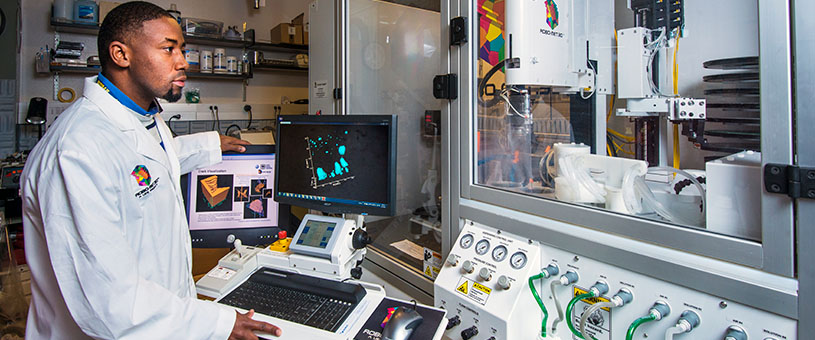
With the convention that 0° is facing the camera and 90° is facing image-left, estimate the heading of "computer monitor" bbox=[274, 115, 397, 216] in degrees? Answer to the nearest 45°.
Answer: approximately 45°

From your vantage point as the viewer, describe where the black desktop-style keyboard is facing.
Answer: facing the viewer and to the left of the viewer

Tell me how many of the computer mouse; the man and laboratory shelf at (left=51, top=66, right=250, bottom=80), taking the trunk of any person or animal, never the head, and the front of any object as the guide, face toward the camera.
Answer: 1

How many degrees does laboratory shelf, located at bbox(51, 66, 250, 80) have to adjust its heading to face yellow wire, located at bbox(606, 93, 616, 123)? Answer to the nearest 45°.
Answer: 0° — it already faces it

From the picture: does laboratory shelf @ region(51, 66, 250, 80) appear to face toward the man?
yes

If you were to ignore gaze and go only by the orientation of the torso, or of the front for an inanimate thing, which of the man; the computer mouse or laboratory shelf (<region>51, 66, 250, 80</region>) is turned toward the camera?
the laboratory shelf

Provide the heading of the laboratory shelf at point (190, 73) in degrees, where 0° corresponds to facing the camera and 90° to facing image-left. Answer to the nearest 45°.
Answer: approximately 0°

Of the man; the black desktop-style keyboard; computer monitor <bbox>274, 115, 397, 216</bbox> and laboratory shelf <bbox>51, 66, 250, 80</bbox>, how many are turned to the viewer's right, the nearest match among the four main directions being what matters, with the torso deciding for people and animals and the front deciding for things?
1

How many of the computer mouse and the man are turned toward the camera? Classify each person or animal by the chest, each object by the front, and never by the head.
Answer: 0

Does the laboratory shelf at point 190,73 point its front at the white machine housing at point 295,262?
yes

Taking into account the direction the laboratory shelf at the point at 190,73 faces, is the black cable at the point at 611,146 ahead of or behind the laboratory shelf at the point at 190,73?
ahead

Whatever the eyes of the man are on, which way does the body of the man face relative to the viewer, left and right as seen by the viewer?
facing to the right of the viewer

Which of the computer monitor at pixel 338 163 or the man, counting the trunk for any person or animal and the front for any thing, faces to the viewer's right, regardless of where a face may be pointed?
the man

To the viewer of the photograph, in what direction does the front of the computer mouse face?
facing away from the viewer and to the right of the viewer

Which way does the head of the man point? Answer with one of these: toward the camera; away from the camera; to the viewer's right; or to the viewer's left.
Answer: to the viewer's right

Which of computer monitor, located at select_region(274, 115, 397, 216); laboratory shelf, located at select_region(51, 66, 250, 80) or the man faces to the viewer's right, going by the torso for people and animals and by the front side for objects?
the man
